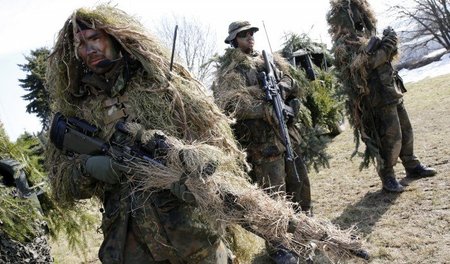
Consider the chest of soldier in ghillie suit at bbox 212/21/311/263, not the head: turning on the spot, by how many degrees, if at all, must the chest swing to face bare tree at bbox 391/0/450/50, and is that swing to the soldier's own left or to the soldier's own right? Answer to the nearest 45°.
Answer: approximately 90° to the soldier's own left

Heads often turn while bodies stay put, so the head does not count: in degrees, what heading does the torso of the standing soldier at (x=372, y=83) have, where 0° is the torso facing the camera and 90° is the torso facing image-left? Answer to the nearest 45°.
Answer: approximately 315°

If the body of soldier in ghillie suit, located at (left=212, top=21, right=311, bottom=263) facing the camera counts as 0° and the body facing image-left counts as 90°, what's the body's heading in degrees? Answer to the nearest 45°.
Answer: approximately 315°

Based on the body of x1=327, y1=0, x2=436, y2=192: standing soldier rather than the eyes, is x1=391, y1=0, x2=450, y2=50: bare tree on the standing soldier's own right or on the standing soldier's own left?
on the standing soldier's own left

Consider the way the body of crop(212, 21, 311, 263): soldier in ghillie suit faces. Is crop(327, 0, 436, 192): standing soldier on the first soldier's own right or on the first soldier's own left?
on the first soldier's own left

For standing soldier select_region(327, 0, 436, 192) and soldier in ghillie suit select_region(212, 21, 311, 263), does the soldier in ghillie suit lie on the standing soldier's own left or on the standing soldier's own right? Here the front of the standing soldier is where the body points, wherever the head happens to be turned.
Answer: on the standing soldier's own right
